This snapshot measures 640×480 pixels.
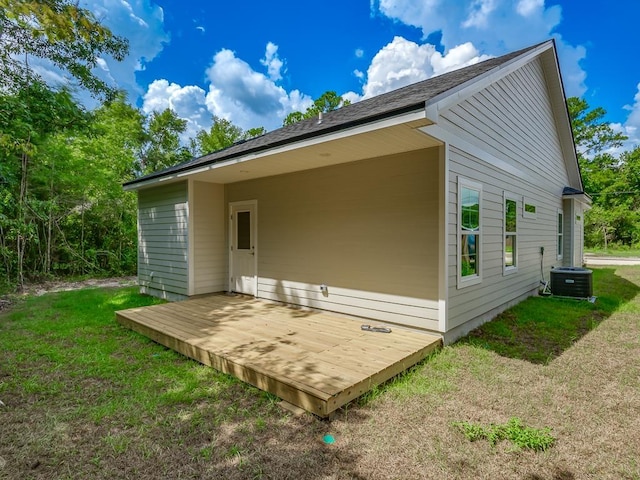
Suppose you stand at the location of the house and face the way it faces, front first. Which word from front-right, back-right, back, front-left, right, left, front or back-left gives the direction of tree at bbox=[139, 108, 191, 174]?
left

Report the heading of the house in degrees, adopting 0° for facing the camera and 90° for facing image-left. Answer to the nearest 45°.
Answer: approximately 225°

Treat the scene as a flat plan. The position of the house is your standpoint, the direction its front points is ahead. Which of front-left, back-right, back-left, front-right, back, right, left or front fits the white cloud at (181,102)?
left

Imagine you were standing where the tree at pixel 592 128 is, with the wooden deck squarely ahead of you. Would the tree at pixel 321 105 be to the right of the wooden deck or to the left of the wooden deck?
right

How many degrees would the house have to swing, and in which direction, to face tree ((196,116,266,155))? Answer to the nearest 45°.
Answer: approximately 90° to its left

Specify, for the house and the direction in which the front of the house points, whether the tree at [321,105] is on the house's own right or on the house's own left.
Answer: on the house's own left

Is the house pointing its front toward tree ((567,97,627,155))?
yes

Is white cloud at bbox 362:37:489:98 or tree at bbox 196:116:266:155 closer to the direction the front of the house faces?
the white cloud

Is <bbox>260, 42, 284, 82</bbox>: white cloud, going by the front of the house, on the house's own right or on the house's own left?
on the house's own left

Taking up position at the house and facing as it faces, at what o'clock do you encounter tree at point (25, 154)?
The tree is roughly at 8 o'clock from the house.
